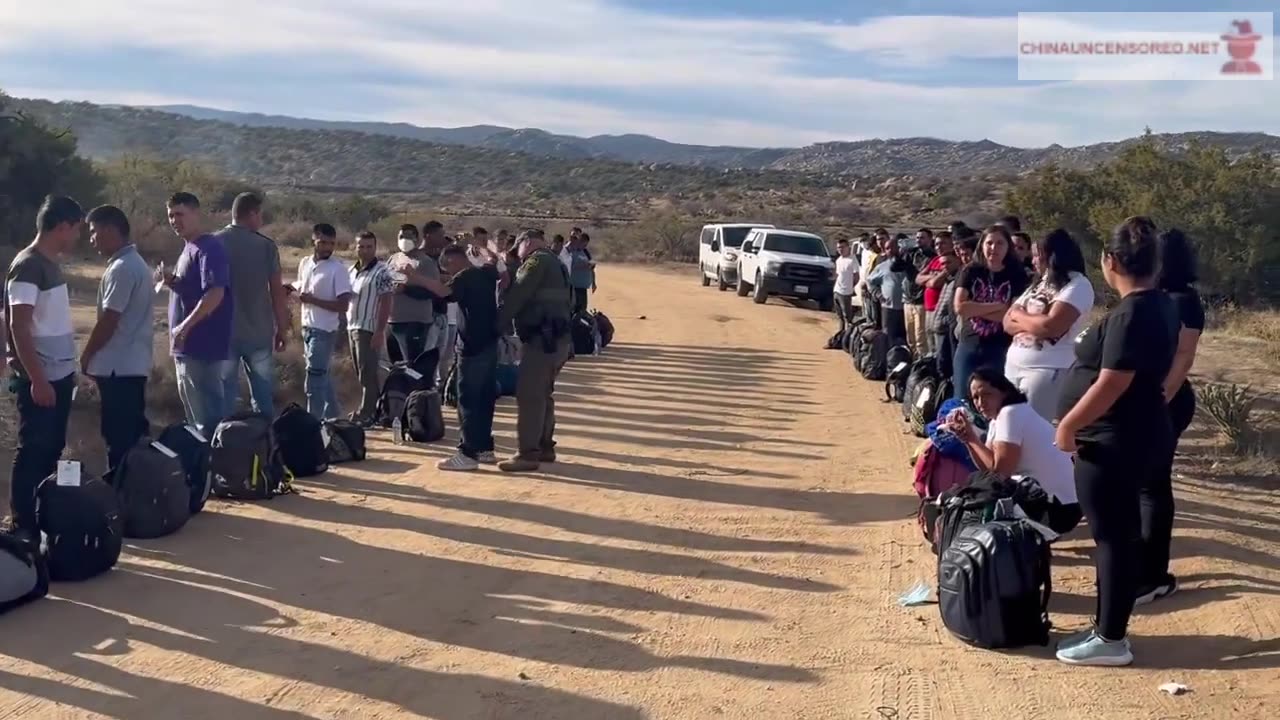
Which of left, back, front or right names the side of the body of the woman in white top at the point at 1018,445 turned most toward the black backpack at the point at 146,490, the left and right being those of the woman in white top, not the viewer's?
front

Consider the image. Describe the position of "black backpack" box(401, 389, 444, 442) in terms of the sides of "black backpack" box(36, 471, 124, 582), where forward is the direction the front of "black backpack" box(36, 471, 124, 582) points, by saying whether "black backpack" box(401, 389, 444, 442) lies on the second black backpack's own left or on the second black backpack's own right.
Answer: on the second black backpack's own left

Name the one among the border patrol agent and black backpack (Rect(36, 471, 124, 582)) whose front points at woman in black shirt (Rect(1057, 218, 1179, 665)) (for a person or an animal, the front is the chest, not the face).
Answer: the black backpack

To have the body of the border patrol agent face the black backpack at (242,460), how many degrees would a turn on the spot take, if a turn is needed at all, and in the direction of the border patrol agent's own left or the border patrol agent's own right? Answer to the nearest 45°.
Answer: approximately 45° to the border patrol agent's own left

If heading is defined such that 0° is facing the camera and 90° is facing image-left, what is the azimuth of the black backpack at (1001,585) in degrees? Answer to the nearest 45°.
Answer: approximately 45°

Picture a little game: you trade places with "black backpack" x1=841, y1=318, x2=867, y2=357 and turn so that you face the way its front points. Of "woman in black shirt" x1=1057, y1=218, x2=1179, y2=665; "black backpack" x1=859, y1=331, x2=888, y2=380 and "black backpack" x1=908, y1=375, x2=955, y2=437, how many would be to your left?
3

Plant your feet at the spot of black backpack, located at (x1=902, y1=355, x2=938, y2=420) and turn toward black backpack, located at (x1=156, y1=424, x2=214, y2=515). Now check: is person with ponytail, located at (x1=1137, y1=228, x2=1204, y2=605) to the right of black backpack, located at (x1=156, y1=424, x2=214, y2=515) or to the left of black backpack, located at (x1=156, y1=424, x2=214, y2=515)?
left

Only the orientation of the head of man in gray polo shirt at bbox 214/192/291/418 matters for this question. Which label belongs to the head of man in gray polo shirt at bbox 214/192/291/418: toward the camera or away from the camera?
away from the camera

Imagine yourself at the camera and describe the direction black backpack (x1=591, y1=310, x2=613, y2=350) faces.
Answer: facing to the right of the viewer

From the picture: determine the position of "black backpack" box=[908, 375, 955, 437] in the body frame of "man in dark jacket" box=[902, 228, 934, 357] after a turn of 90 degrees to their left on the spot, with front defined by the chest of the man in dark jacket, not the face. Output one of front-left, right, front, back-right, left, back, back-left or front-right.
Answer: front-right

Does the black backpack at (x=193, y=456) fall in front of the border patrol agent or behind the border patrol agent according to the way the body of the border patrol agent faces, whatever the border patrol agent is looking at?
in front

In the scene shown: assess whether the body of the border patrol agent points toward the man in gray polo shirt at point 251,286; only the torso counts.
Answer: yes

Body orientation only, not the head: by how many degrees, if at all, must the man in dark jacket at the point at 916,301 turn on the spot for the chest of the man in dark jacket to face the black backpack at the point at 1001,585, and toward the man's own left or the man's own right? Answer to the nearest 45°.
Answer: approximately 45° to the man's own left

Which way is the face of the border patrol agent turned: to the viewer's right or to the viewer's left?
to the viewer's left

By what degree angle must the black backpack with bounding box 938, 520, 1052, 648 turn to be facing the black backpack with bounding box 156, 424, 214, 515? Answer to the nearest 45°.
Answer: approximately 45° to its right

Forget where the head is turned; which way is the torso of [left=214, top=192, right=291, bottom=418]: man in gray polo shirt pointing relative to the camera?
away from the camera

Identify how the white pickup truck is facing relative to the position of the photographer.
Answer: facing the viewer and to the right of the viewer
